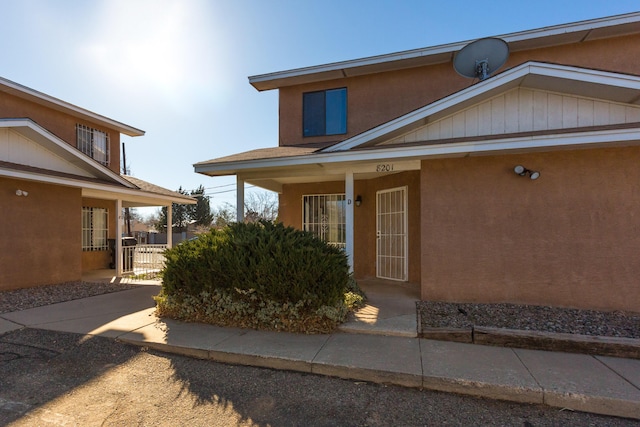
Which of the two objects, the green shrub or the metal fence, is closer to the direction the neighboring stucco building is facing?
the green shrub

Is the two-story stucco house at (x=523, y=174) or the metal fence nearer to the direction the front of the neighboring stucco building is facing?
the two-story stucco house

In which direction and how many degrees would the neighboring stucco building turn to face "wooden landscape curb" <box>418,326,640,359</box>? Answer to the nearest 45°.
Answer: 0° — it already faces it

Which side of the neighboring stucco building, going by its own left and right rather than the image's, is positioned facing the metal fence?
left

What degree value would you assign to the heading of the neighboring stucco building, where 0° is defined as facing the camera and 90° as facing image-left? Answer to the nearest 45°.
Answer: approximately 315°
